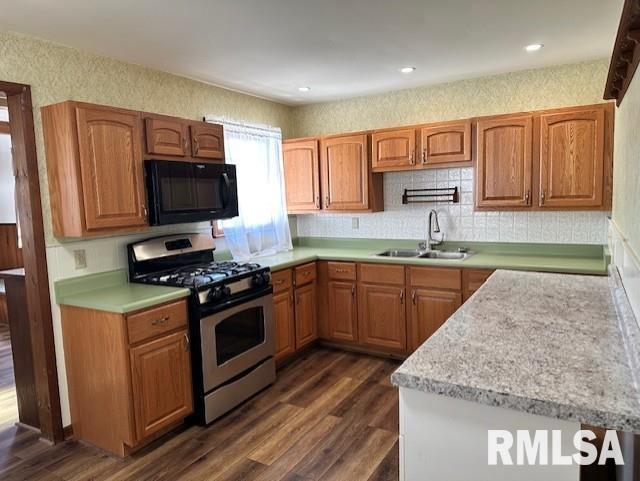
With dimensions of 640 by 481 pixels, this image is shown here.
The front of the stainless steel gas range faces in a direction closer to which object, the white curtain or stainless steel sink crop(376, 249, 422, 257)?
the stainless steel sink

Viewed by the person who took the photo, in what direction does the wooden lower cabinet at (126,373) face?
facing the viewer and to the right of the viewer

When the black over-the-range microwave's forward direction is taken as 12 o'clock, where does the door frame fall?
The door frame is roughly at 4 o'clock from the black over-the-range microwave.

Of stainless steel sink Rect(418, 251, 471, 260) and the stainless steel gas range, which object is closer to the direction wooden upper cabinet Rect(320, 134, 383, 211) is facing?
the stainless steel gas range

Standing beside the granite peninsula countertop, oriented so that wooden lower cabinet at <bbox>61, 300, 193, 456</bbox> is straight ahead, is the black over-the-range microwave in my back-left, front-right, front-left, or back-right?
front-right

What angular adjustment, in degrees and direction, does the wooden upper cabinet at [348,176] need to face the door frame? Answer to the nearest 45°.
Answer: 0° — it already faces it

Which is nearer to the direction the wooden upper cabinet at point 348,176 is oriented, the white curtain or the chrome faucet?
the white curtain

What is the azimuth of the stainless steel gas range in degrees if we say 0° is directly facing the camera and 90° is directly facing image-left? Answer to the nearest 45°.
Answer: approximately 315°

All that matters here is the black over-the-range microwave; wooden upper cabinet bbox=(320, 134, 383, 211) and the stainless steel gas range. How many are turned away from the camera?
0
